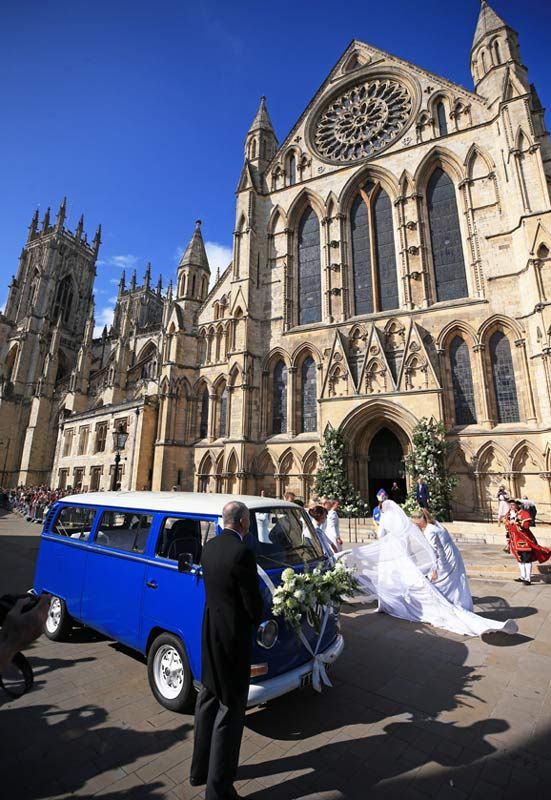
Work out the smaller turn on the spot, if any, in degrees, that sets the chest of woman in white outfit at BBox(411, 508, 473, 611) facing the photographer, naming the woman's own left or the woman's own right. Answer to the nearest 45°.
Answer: approximately 90° to the woman's own left

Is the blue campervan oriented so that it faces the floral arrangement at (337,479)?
no

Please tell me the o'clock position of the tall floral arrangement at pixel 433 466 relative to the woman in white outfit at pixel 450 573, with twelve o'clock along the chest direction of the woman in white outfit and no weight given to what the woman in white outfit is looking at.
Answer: The tall floral arrangement is roughly at 3 o'clock from the woman in white outfit.

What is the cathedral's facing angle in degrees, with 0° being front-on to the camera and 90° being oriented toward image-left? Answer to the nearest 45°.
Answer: approximately 45°

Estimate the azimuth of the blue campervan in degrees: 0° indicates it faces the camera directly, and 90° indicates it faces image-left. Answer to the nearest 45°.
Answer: approximately 315°

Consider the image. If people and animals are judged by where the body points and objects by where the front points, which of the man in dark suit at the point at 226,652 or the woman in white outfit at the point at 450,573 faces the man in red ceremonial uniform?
the man in dark suit

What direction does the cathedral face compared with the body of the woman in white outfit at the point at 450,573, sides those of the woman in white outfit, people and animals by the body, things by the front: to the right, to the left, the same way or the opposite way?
to the left

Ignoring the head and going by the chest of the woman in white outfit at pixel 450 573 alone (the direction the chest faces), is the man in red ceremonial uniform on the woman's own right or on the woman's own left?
on the woman's own right

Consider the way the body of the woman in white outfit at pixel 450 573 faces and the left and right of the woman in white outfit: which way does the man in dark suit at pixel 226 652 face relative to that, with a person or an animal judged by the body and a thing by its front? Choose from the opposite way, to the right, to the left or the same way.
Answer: to the right

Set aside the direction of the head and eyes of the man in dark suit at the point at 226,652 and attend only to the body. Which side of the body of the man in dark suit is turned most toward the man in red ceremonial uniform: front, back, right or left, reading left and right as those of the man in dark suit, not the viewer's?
front

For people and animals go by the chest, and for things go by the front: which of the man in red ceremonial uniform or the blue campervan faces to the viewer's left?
the man in red ceremonial uniform

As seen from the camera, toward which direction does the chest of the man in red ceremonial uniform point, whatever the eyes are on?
to the viewer's left

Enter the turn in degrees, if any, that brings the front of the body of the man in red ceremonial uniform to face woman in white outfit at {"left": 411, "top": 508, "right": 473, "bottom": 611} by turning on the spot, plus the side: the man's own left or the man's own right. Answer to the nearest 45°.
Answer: approximately 45° to the man's own left

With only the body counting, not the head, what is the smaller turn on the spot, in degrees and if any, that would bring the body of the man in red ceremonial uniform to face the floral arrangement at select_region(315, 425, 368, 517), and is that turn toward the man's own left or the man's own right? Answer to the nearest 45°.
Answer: approximately 45° to the man's own right

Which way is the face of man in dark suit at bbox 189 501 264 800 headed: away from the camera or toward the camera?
away from the camera

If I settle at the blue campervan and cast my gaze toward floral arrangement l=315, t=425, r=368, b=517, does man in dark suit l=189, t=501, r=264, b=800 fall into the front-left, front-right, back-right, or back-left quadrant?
back-right

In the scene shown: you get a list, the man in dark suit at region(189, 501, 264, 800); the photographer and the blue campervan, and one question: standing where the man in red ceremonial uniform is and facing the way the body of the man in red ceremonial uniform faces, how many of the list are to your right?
0
